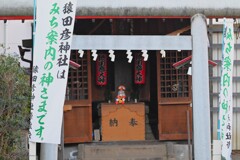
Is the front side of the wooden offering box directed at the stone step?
yes

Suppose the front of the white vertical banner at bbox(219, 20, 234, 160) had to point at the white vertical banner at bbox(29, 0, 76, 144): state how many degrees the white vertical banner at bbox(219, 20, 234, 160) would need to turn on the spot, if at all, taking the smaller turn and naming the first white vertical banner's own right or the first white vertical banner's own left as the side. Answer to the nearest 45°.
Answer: approximately 45° to the first white vertical banner's own right

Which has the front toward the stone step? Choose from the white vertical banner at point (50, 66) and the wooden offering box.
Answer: the wooden offering box

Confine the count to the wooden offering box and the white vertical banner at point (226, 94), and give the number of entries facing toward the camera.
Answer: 2

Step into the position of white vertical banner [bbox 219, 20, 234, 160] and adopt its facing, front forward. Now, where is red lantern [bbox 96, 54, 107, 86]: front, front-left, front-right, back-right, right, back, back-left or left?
back-right

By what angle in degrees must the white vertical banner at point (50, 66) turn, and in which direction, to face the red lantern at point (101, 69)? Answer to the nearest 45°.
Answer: approximately 180°

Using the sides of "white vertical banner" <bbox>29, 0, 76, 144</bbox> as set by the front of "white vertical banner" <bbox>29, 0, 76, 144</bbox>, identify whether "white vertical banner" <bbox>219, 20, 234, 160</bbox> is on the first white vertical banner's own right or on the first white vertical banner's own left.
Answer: on the first white vertical banner's own left

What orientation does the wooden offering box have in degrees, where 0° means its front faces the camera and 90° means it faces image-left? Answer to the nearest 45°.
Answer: approximately 0°

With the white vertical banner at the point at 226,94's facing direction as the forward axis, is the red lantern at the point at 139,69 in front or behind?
behind
